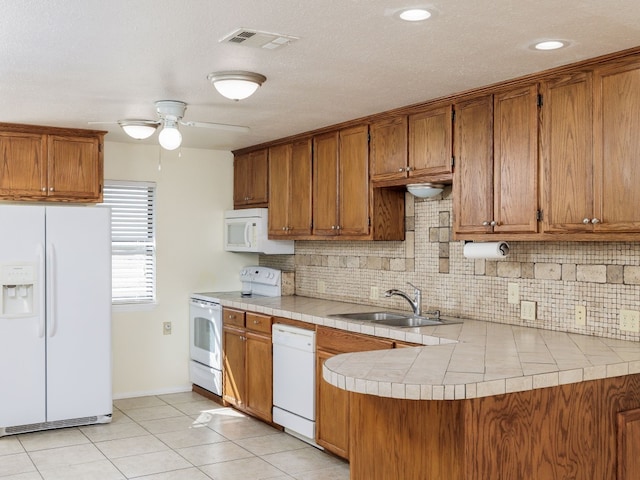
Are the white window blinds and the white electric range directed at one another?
no

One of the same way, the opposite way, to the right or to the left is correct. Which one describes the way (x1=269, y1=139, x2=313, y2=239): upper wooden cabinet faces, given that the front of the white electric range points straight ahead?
the same way

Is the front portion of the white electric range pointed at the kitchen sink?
no

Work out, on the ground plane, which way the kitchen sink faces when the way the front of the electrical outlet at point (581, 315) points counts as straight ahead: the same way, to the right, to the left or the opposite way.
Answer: the same way

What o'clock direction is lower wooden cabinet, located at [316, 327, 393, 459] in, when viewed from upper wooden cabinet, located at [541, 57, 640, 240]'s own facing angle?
The lower wooden cabinet is roughly at 2 o'clock from the upper wooden cabinet.

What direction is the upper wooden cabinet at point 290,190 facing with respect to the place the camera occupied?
facing the viewer and to the left of the viewer

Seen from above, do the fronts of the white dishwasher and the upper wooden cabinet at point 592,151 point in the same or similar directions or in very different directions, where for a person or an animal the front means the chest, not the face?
same or similar directions

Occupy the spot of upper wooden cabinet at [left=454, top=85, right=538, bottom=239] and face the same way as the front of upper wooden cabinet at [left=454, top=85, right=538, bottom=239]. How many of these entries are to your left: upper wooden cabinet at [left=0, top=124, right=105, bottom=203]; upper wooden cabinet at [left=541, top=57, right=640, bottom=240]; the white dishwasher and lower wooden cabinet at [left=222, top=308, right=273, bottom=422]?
1

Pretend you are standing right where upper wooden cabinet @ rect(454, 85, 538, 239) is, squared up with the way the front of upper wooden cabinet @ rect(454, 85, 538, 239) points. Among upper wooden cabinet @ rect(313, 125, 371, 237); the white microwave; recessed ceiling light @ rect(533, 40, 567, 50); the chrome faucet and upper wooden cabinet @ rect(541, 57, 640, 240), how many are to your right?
3

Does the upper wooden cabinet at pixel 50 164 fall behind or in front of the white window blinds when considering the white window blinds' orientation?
in front

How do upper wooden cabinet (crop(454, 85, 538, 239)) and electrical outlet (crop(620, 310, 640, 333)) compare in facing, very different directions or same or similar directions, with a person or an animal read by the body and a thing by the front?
same or similar directions

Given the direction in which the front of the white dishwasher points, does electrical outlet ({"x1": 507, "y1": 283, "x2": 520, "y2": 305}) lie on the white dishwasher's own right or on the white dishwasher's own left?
on the white dishwasher's own left

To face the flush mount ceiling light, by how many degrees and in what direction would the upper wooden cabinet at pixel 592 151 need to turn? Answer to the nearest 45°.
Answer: approximately 45° to its right

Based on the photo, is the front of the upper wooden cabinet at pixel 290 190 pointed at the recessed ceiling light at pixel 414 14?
no

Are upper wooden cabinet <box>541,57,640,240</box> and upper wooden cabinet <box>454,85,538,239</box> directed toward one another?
no

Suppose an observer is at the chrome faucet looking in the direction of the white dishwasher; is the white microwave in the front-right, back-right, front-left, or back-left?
front-right

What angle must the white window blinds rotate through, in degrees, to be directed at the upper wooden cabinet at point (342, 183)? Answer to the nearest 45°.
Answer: approximately 45° to its left

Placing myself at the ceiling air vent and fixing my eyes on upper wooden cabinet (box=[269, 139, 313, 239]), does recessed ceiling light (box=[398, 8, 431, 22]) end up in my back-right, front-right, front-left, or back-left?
back-right

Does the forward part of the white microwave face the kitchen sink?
no

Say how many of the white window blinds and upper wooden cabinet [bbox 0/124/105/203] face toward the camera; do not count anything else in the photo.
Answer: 2

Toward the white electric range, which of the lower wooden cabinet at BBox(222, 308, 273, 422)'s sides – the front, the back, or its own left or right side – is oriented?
right
